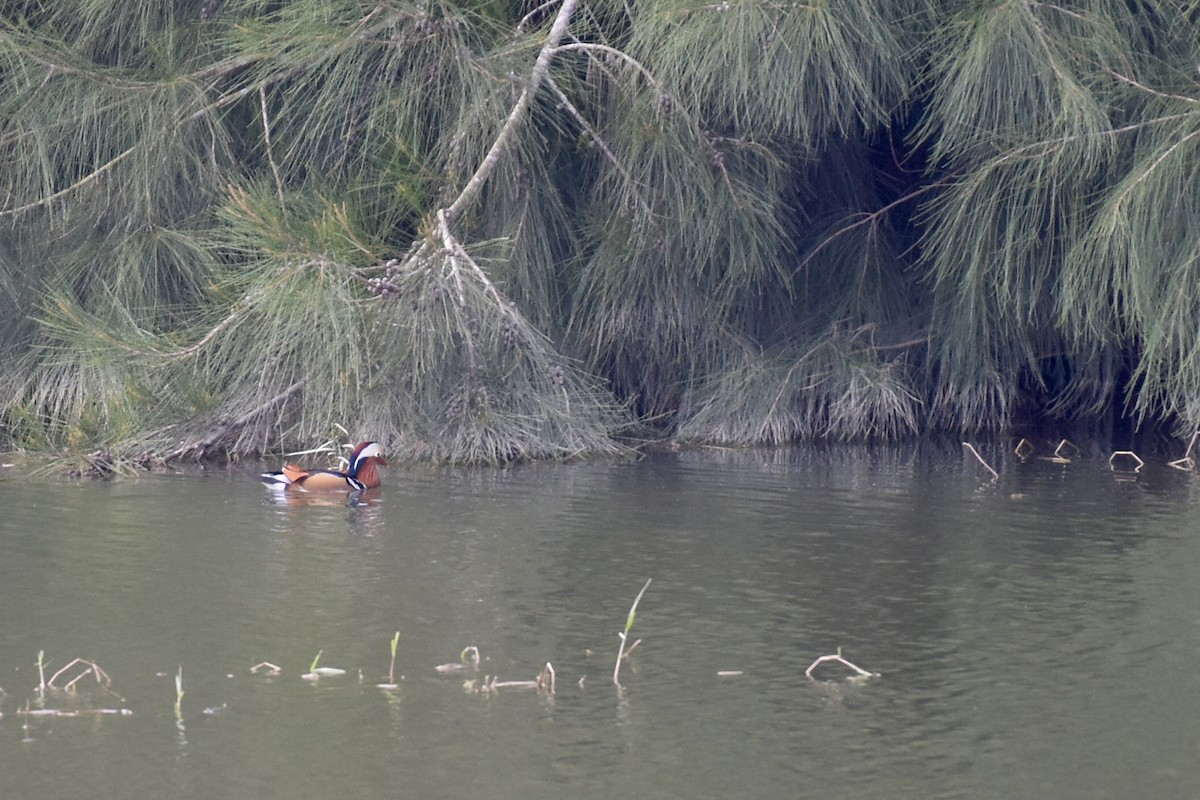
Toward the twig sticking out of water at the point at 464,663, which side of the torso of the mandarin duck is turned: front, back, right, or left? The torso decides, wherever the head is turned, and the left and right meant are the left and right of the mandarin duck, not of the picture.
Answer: right

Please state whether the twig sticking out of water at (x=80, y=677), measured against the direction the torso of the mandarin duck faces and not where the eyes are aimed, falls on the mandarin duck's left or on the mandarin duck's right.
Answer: on the mandarin duck's right

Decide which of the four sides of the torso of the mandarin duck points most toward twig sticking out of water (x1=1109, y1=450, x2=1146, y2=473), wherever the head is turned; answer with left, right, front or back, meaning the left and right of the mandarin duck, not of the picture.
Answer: front

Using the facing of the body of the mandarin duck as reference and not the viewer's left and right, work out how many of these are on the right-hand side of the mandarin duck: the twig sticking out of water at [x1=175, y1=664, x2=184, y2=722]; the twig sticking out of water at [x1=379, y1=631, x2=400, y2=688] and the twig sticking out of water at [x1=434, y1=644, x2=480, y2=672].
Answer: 3

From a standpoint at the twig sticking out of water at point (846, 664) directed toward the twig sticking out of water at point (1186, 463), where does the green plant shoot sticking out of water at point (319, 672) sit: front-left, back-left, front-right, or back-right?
back-left

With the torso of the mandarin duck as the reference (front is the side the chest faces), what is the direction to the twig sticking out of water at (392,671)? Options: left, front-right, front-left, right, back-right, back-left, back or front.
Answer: right

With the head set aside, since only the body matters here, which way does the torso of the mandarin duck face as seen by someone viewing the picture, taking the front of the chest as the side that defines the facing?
to the viewer's right

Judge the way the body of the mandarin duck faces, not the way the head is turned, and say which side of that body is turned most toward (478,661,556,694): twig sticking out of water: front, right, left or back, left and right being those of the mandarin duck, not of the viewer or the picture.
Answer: right

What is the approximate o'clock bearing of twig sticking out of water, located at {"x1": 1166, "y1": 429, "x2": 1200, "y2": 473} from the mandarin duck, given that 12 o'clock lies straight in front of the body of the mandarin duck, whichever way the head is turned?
The twig sticking out of water is roughly at 12 o'clock from the mandarin duck.
